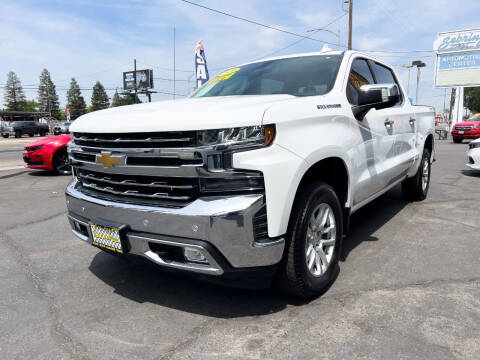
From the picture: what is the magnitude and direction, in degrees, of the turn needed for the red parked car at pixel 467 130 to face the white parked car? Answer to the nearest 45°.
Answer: approximately 45° to its left

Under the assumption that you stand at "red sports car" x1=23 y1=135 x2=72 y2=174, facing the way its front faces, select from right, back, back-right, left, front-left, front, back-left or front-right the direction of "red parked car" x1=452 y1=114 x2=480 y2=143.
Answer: back-left

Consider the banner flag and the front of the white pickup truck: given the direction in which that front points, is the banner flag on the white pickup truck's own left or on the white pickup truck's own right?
on the white pickup truck's own right

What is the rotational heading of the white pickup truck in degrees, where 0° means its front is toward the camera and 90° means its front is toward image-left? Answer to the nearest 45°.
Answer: approximately 45°

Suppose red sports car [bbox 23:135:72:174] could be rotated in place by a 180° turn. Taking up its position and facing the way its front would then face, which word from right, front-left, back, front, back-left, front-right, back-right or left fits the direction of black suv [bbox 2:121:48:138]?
front-left

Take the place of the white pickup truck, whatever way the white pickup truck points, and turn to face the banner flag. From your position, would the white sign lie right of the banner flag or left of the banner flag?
right

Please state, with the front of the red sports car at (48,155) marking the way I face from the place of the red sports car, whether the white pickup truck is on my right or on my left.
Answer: on my left

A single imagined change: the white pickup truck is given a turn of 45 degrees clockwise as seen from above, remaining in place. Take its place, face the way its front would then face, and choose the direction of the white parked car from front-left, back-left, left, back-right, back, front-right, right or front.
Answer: back-right
